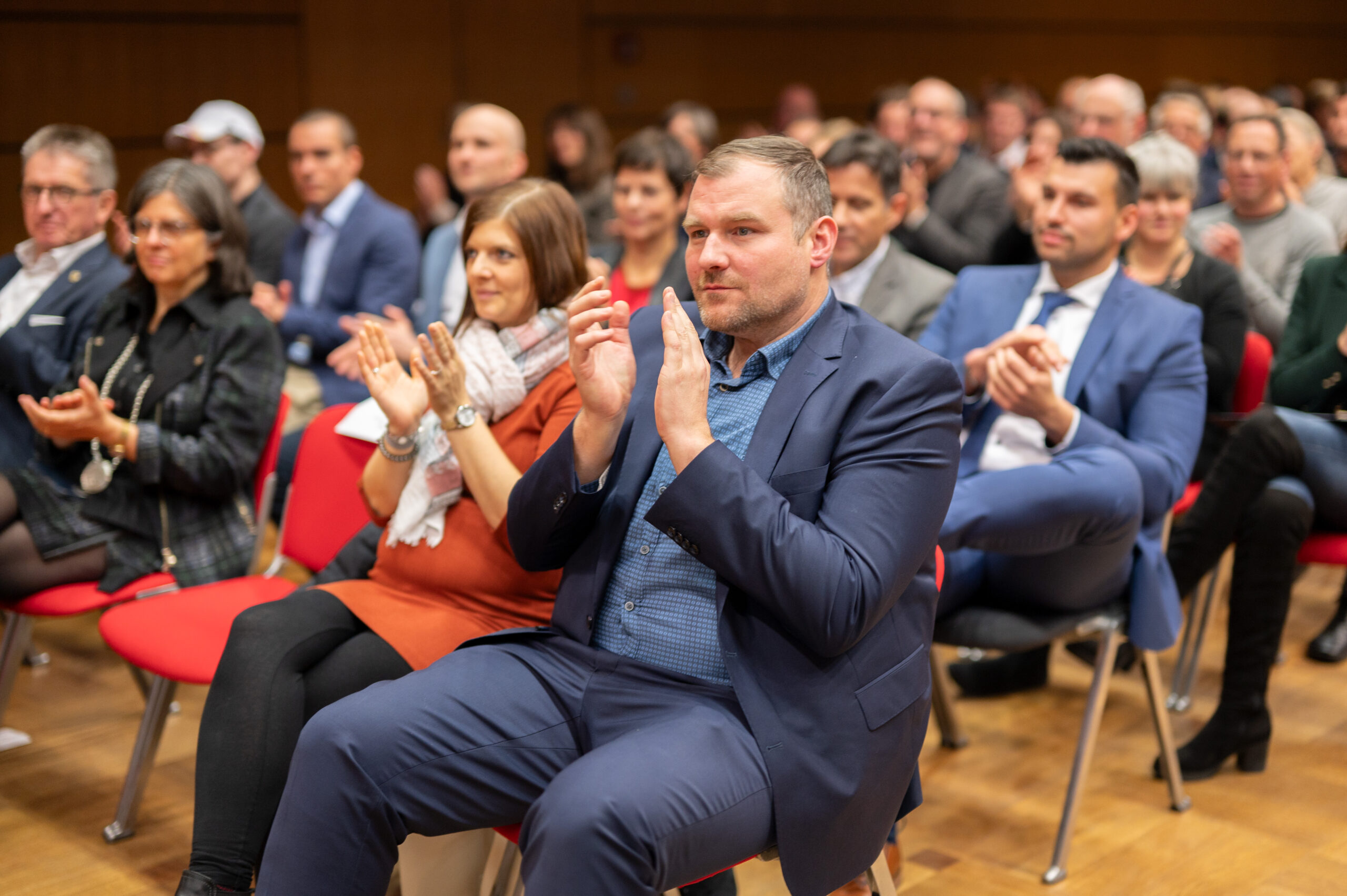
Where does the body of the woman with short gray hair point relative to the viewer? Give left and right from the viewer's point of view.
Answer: facing the viewer and to the left of the viewer

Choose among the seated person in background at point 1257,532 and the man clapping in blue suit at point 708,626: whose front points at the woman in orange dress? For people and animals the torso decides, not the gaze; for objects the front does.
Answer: the seated person in background

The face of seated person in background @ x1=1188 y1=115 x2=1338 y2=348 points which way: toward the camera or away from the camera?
toward the camera

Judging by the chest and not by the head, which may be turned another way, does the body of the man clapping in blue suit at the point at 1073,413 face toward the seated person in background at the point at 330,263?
no

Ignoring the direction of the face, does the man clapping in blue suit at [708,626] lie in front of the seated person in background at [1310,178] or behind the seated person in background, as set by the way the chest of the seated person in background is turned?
in front

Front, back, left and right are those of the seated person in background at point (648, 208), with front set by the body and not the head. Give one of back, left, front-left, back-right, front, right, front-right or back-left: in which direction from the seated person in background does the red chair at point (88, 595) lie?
front

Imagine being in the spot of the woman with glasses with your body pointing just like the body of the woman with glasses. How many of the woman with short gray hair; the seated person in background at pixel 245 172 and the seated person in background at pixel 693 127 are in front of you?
0

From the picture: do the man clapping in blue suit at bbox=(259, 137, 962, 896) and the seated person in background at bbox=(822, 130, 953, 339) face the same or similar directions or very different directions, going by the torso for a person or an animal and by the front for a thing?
same or similar directions

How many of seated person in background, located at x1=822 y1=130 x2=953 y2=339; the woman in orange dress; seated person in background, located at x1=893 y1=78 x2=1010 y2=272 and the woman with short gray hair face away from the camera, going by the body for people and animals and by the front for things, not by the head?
0

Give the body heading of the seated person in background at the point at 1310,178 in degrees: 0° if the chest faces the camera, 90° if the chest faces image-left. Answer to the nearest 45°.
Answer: approximately 45°

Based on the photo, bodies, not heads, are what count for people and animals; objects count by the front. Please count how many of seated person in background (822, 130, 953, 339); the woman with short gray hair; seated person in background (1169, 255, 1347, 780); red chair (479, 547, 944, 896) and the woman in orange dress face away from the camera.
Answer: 0

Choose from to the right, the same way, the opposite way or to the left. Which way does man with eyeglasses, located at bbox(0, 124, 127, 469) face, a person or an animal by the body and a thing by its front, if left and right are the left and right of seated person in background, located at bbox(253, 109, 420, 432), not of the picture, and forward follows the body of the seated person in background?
the same way

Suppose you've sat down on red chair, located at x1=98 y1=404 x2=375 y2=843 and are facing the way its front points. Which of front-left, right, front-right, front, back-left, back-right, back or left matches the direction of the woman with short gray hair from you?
back-left

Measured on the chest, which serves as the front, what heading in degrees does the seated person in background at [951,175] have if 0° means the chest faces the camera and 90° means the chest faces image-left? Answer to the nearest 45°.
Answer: approximately 45°

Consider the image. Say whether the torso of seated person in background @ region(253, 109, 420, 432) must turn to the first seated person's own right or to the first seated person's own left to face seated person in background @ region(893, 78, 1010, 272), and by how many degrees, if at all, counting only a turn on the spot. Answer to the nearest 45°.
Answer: approximately 135° to the first seated person's own left

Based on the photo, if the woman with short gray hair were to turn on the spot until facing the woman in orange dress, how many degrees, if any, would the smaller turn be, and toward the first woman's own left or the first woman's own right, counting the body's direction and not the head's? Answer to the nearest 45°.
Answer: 0° — they already face them

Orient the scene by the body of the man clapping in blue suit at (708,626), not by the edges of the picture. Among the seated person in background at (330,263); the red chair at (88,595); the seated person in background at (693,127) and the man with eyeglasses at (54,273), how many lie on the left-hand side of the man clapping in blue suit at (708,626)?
0

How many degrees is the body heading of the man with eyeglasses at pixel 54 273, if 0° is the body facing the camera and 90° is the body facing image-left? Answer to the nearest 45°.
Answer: approximately 45°
